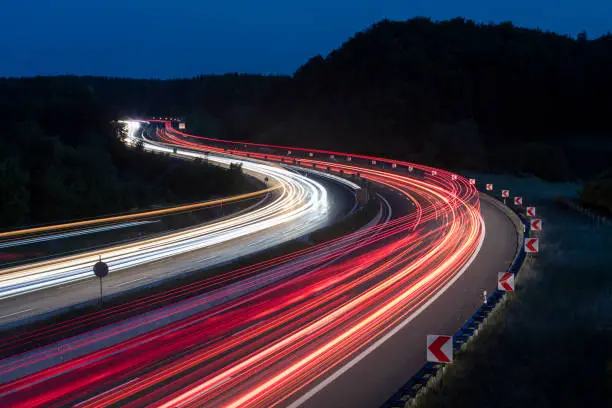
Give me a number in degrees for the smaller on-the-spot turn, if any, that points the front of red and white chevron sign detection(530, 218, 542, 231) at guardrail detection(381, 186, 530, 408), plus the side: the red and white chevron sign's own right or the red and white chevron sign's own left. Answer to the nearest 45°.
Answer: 0° — it already faces it

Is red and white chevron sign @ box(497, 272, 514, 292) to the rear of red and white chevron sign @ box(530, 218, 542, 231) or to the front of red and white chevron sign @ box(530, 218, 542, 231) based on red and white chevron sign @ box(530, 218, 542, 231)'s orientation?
to the front

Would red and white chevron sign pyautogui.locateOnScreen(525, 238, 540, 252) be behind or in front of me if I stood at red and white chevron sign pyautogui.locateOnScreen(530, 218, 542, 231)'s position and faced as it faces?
in front

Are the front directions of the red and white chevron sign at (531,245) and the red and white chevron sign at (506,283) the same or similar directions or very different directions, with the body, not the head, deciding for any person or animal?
same or similar directions

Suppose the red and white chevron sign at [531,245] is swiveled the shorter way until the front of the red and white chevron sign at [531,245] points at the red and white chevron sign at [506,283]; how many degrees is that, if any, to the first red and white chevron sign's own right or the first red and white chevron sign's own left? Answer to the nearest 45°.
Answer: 0° — it already faces it

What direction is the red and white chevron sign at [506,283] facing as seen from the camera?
toward the camera

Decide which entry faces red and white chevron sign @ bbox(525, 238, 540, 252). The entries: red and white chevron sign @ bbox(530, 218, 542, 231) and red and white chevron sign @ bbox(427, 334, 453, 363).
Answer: red and white chevron sign @ bbox(530, 218, 542, 231)

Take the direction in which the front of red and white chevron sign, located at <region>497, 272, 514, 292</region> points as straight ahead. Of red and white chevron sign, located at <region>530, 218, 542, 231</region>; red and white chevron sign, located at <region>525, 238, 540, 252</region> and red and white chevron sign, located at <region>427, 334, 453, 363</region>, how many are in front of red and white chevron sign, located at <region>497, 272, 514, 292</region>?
1

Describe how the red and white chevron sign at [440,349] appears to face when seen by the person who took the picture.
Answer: facing the viewer

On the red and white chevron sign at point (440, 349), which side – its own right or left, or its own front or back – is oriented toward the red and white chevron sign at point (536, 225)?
back

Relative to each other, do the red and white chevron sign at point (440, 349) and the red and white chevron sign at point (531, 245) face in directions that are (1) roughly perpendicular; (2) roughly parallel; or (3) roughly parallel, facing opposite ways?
roughly parallel

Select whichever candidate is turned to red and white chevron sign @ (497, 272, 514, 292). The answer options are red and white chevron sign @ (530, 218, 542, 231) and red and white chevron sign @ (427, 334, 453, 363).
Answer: red and white chevron sign @ (530, 218, 542, 231)

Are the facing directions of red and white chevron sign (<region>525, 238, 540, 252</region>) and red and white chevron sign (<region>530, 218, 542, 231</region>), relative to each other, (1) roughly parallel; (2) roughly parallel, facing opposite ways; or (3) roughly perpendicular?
roughly parallel

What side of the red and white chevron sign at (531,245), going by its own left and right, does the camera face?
front
